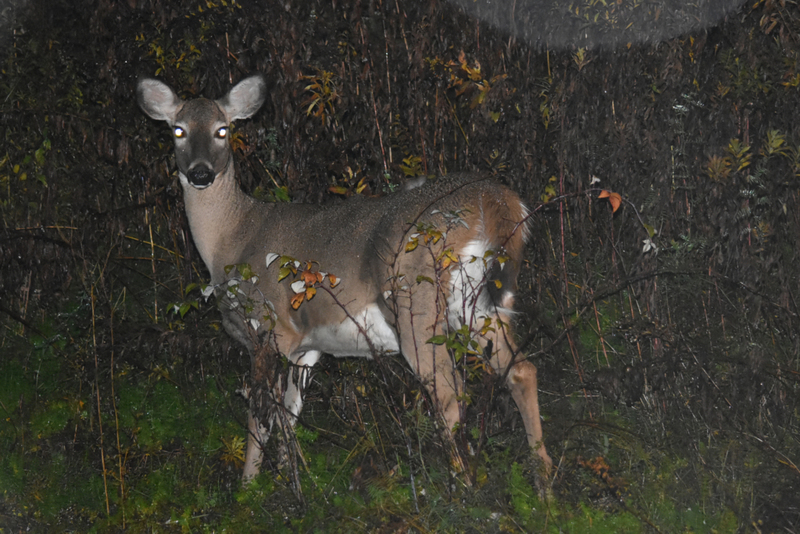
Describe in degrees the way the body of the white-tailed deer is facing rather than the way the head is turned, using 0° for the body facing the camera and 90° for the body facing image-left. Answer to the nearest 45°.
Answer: approximately 135°
